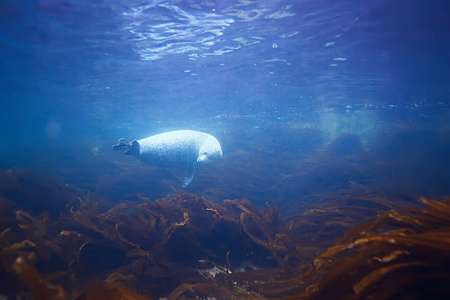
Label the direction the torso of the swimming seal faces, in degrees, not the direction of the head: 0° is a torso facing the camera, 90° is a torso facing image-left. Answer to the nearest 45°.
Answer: approximately 270°
